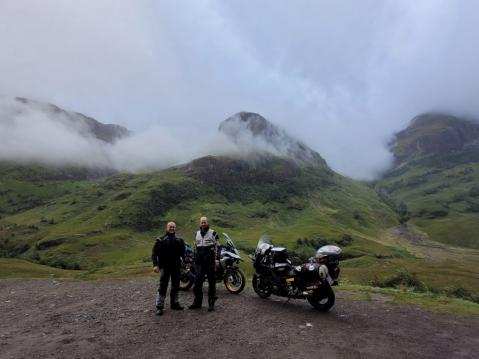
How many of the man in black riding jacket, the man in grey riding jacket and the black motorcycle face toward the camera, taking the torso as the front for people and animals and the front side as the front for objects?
2

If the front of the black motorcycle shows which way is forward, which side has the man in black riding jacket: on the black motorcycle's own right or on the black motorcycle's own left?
on the black motorcycle's own left

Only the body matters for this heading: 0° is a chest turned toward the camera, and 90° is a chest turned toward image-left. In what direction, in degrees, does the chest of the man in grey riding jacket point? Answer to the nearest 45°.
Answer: approximately 0°

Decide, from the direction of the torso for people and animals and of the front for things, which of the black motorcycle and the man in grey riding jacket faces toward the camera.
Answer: the man in grey riding jacket

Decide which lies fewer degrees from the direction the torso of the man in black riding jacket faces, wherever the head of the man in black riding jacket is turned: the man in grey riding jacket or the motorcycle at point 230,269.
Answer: the man in grey riding jacket

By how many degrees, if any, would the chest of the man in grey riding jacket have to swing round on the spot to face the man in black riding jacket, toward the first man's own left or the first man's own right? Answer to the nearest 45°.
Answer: approximately 90° to the first man's own right

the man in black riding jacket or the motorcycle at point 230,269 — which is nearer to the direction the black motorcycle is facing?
the motorcycle

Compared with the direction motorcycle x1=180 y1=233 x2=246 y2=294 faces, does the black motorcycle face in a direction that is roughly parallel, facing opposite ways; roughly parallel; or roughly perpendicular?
roughly parallel, facing opposite ways

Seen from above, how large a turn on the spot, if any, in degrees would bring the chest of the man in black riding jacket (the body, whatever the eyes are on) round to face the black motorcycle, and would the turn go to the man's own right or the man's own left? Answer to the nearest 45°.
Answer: approximately 90° to the man's own left

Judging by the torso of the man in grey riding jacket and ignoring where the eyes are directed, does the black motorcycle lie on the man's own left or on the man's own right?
on the man's own left

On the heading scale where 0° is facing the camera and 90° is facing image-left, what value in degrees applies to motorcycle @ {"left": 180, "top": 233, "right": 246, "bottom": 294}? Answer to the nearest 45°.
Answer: approximately 315°

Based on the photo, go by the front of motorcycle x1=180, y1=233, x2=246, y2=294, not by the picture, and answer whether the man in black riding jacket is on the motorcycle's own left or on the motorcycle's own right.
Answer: on the motorcycle's own right

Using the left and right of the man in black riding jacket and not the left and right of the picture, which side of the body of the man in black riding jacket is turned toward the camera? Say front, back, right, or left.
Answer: front

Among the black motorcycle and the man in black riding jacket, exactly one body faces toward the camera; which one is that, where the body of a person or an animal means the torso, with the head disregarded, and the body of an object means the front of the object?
the man in black riding jacket

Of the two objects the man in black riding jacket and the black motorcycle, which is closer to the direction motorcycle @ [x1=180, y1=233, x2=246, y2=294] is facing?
the black motorcycle
